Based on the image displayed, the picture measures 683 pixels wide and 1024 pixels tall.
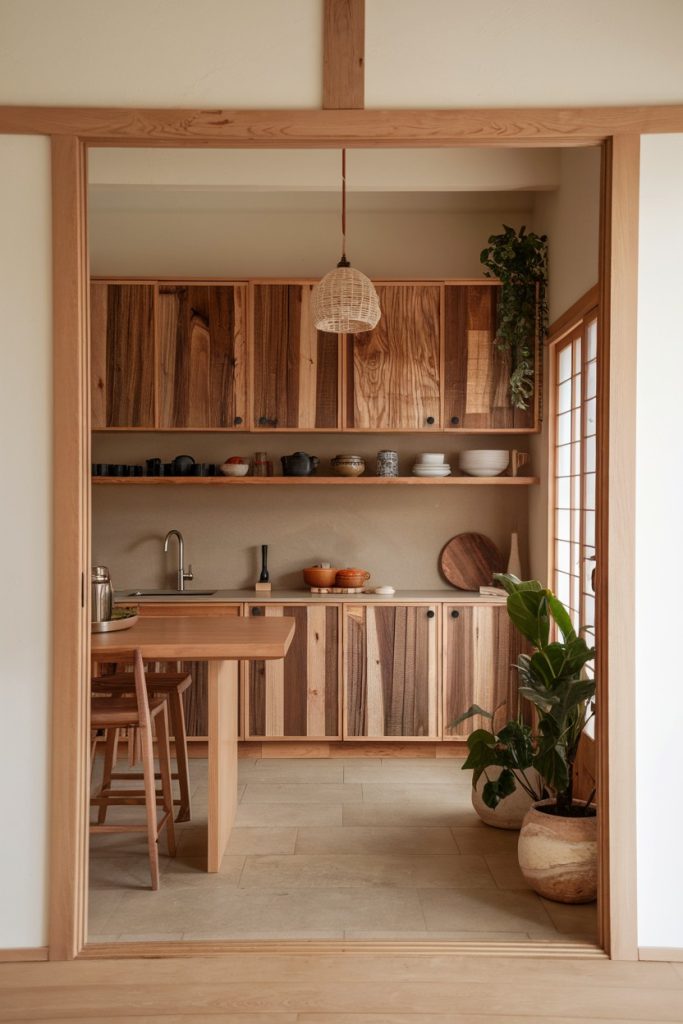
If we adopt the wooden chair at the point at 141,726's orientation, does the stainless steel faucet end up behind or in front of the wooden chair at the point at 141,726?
in front

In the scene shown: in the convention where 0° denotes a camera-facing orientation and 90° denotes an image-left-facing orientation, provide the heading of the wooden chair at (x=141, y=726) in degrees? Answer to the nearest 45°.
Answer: approximately 180°

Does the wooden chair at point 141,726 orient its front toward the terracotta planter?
no

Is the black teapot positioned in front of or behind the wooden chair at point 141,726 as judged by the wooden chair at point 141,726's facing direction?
in front

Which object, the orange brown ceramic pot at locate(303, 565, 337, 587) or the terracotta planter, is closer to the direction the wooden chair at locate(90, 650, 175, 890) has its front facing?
the orange brown ceramic pot

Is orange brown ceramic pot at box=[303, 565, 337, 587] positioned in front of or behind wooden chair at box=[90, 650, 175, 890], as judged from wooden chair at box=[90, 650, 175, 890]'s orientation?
in front

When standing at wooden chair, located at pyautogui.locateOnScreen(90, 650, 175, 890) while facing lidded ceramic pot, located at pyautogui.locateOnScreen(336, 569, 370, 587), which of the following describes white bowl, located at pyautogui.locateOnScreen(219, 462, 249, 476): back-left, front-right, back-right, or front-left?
front-left

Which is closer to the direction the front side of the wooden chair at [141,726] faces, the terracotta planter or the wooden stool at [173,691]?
the wooden stool
